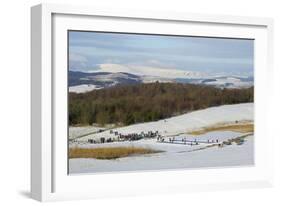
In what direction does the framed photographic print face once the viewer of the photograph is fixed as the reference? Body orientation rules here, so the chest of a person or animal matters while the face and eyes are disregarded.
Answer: facing the viewer and to the right of the viewer
